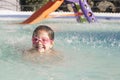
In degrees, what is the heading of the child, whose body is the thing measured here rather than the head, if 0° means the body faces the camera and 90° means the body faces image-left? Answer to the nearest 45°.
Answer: approximately 0°
